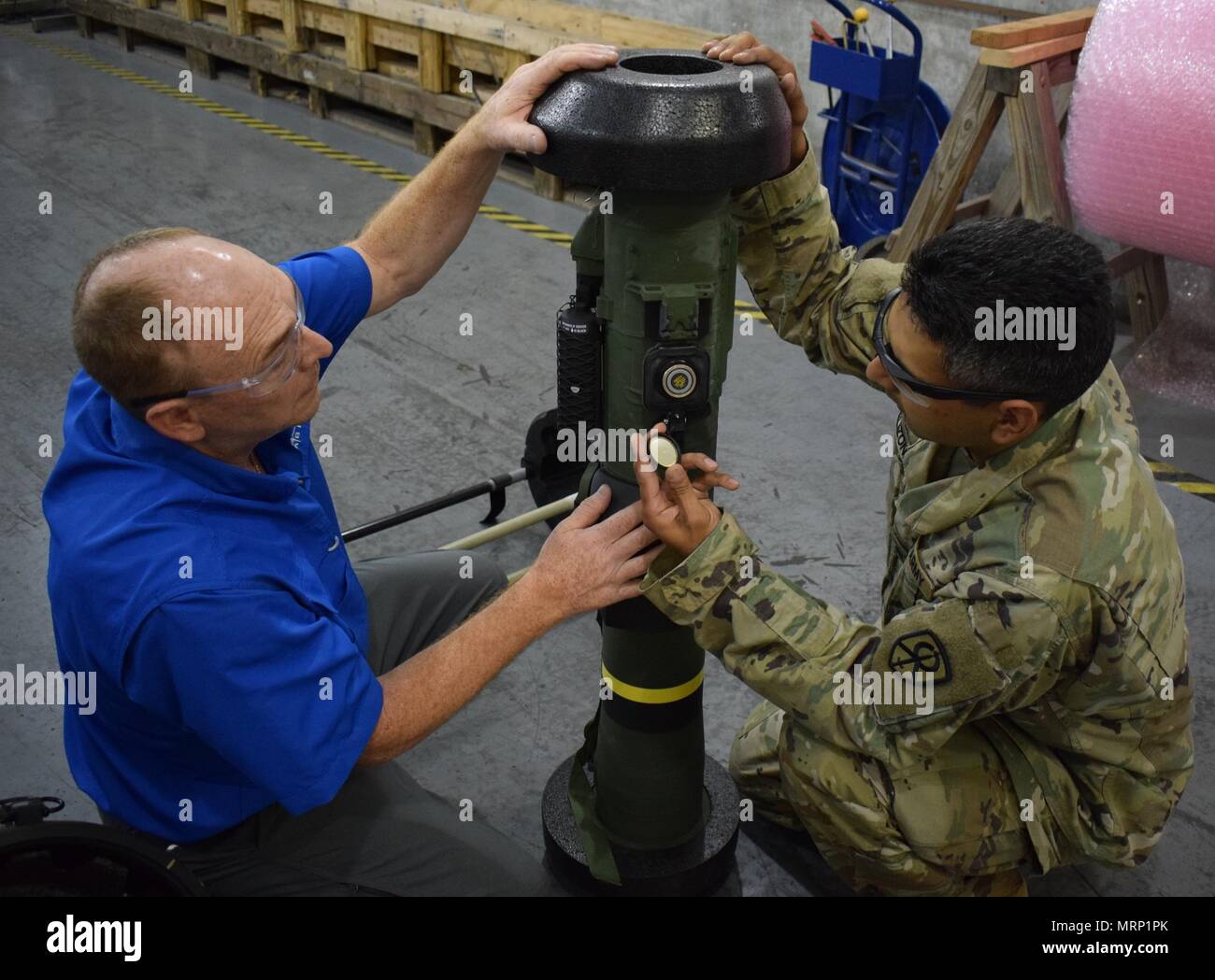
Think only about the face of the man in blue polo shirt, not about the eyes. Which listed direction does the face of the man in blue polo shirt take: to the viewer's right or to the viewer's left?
to the viewer's right

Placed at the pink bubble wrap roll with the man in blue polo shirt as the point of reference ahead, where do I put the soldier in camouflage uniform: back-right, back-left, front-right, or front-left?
front-left

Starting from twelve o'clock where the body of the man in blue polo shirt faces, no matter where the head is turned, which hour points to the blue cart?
The blue cart is roughly at 10 o'clock from the man in blue polo shirt.

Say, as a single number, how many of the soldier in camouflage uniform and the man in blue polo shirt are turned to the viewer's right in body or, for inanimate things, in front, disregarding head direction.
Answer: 1

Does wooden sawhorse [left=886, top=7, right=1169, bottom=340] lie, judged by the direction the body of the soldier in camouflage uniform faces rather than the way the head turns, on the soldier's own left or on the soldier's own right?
on the soldier's own right

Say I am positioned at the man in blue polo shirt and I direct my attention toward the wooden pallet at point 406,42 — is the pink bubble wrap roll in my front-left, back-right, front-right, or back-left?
front-right

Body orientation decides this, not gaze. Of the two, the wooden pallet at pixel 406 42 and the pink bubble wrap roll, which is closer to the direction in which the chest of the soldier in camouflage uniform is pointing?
the wooden pallet

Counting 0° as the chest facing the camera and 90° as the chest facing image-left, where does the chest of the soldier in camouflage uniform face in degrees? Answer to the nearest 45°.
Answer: approximately 90°

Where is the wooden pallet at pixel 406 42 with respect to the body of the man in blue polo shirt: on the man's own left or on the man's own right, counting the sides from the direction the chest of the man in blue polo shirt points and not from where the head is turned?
on the man's own left

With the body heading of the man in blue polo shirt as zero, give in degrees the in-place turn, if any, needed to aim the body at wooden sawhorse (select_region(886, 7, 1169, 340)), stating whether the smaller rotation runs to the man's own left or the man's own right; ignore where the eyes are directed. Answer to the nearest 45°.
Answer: approximately 45° to the man's own left

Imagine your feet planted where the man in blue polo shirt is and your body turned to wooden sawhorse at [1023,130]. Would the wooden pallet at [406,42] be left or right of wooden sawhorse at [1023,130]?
left

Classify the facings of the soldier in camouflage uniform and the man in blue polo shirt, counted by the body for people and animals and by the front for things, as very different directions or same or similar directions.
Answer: very different directions

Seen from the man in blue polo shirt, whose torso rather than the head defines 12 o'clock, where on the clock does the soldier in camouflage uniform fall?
The soldier in camouflage uniform is roughly at 12 o'clock from the man in blue polo shirt.

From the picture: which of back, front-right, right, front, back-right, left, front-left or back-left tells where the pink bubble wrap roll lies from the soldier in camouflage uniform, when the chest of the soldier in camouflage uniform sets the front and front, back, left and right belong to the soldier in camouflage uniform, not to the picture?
right

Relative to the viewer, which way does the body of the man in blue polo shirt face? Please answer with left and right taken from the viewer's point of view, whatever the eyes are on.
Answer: facing to the right of the viewer

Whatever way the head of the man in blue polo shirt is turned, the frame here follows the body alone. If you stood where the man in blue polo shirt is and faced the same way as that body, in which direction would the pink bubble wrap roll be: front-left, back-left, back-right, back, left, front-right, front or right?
front-left
